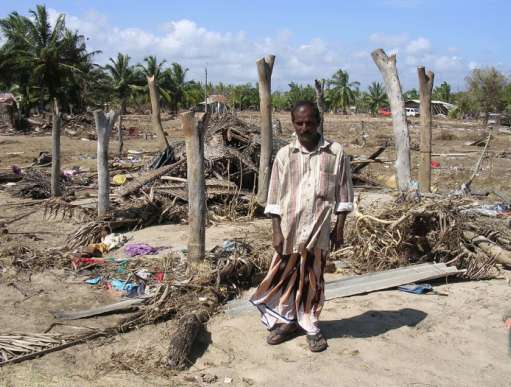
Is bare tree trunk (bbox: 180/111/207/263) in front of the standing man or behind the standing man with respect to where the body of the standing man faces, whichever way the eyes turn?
behind

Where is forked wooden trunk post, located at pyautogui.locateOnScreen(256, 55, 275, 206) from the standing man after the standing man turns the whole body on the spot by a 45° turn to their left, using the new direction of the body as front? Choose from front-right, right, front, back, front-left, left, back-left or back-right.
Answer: back-left

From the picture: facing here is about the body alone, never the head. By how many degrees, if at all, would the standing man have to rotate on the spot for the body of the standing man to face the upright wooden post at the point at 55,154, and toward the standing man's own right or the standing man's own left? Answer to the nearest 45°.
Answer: approximately 135° to the standing man's own right

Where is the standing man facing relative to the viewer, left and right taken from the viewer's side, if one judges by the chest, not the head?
facing the viewer

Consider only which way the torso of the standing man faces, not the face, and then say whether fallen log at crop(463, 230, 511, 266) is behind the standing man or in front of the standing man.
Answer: behind

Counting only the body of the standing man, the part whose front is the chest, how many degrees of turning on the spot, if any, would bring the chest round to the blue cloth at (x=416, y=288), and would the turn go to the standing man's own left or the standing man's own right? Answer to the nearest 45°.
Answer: approximately 135° to the standing man's own left

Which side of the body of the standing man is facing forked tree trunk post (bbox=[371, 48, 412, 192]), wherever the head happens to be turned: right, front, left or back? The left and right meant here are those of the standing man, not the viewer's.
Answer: back

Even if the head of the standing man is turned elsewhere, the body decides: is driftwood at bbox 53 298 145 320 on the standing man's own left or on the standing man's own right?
on the standing man's own right

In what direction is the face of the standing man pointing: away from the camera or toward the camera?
toward the camera

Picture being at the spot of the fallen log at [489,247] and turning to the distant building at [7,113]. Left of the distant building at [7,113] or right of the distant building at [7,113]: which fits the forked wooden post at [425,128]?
right

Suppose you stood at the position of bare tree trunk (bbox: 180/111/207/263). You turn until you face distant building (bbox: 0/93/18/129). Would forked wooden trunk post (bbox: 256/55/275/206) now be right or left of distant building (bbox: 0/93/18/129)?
right

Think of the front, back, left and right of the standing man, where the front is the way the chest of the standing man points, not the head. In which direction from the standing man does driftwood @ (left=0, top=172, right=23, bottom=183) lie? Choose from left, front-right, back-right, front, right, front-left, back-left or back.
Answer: back-right

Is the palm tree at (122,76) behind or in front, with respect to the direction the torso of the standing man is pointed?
behind
